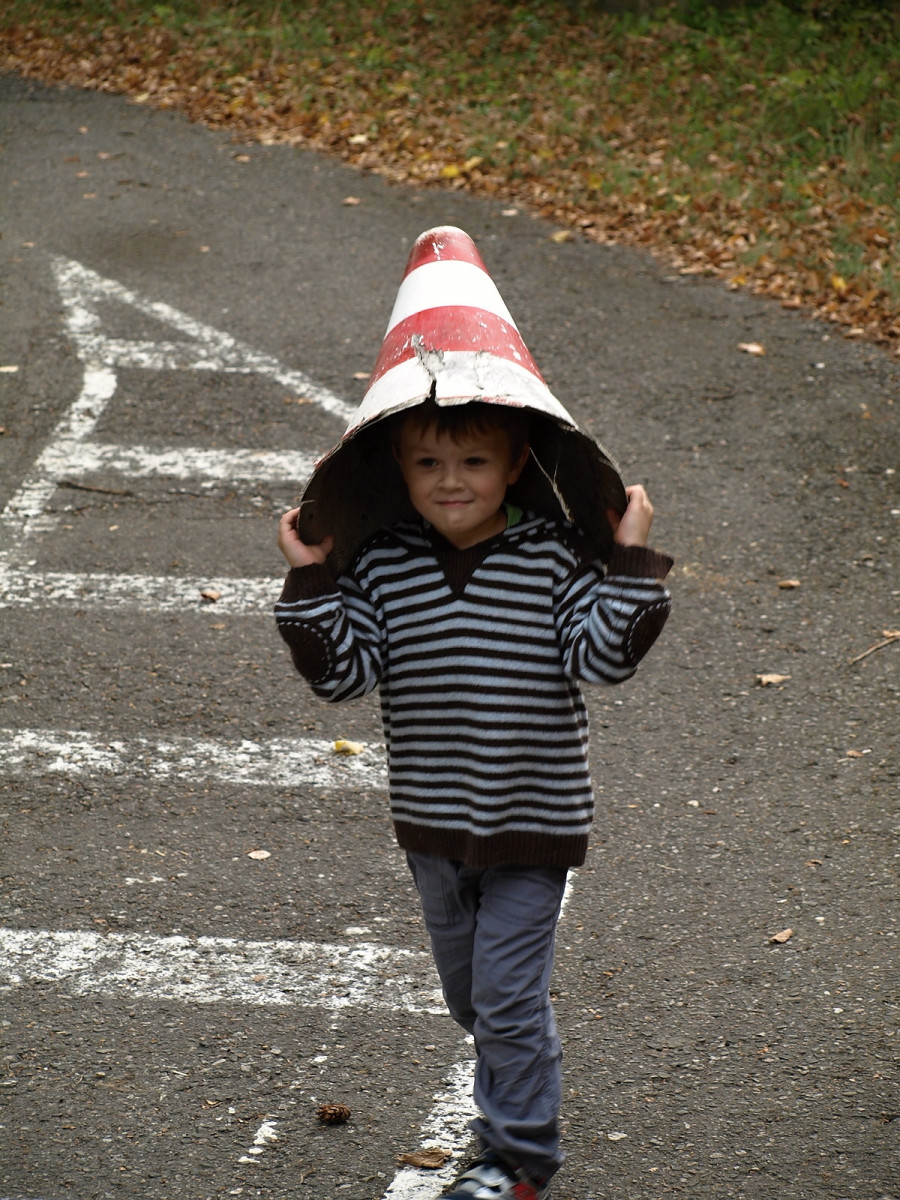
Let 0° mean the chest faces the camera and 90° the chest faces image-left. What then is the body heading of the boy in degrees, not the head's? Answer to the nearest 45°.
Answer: approximately 0°

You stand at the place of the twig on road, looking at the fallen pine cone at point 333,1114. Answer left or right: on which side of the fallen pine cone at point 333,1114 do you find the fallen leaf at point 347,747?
right

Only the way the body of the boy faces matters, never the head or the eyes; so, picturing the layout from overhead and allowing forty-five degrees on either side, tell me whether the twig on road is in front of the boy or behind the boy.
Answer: behind
